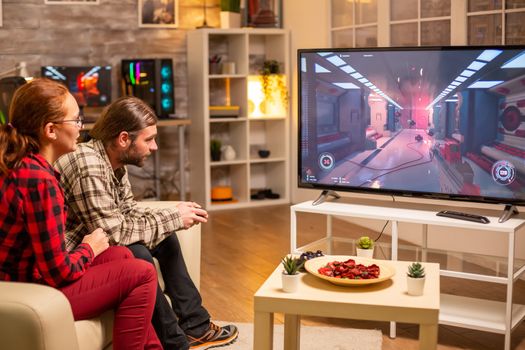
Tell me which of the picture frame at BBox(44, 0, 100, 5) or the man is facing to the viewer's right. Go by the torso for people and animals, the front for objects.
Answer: the man

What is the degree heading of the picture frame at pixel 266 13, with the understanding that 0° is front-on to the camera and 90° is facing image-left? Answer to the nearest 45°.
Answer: approximately 0°

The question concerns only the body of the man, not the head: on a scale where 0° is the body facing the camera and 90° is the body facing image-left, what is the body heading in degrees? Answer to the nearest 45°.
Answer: approximately 270°

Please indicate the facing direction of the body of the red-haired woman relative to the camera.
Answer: to the viewer's right

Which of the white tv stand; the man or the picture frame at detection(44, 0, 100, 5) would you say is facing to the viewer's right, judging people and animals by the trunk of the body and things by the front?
the man

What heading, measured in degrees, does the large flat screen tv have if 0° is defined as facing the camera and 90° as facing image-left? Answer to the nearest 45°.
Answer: approximately 45°

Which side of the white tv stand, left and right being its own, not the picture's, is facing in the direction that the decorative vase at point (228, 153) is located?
right

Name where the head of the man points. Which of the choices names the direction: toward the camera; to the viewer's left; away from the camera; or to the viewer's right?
to the viewer's right

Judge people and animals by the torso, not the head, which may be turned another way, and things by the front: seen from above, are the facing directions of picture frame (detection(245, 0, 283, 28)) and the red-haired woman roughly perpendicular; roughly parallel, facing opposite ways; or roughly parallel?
roughly perpendicular
